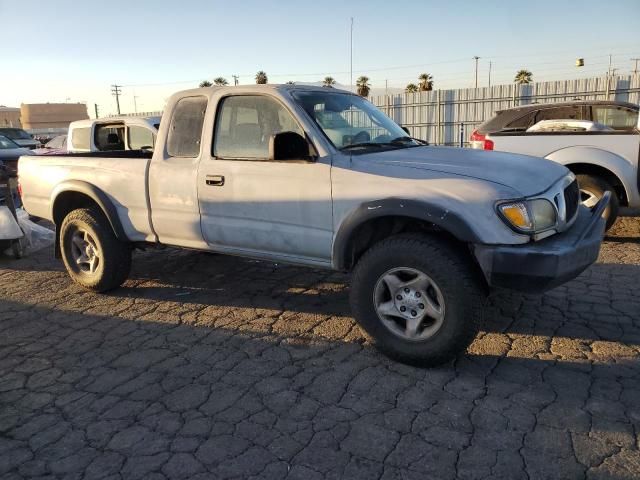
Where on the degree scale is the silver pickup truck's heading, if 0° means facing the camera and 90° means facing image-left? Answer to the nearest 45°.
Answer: approximately 315°
